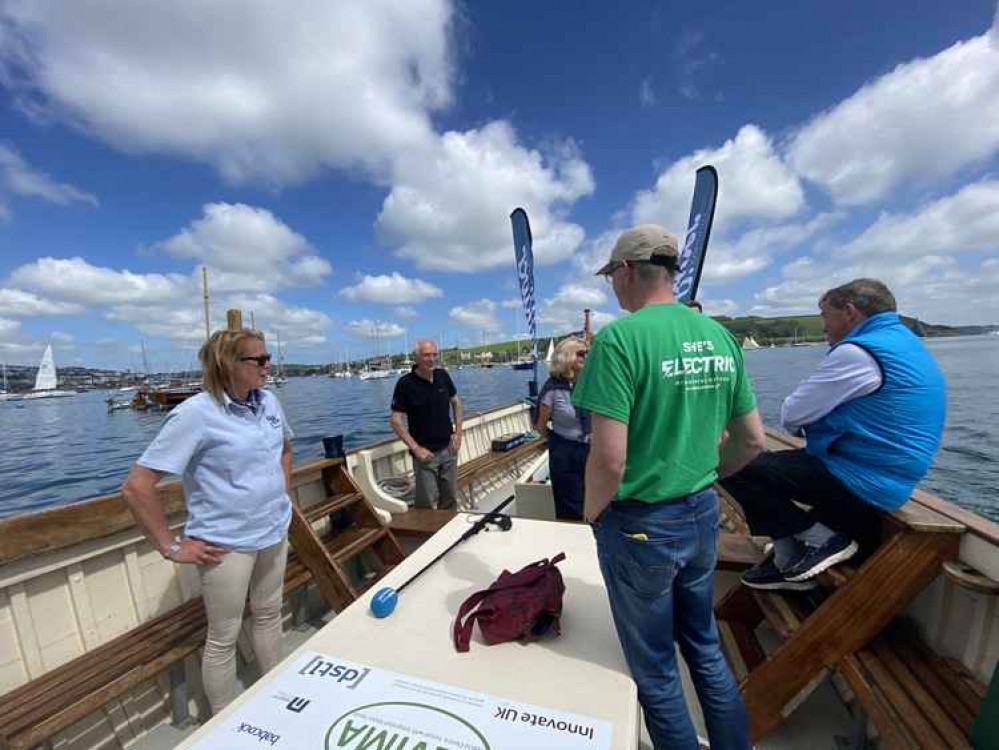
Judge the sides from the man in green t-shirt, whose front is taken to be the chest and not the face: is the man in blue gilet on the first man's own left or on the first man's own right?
on the first man's own right

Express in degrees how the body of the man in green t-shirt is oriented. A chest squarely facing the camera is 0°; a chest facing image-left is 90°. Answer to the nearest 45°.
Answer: approximately 135°

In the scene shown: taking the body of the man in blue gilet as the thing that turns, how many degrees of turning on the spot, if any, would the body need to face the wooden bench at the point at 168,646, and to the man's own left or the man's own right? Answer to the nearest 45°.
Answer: approximately 45° to the man's own left

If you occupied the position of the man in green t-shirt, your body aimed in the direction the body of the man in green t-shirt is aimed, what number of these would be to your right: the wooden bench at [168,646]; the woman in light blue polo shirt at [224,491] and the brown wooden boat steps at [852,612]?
1

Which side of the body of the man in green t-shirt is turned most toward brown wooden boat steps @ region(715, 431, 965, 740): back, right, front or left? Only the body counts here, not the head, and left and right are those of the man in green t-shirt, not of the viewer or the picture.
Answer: right

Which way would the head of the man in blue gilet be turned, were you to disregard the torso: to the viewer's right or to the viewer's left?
to the viewer's left

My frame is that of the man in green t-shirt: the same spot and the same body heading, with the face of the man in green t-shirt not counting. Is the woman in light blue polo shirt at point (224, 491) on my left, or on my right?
on my left

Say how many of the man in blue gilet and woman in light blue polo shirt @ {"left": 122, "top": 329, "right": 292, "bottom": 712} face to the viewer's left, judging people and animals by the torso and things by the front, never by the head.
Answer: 1

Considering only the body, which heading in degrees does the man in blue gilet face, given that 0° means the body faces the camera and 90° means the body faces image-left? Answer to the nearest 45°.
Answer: approximately 90°
